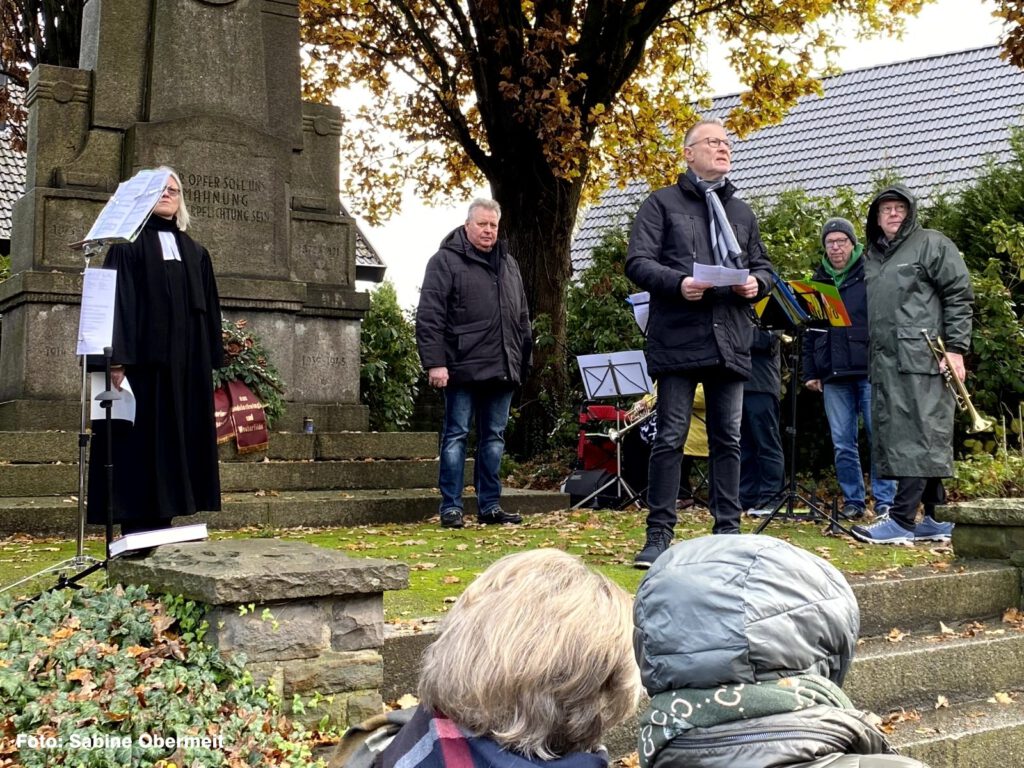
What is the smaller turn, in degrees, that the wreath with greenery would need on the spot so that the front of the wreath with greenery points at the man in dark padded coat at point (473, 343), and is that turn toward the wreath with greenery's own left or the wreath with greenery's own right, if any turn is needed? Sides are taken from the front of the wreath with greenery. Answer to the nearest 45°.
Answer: approximately 45° to the wreath with greenery's own left

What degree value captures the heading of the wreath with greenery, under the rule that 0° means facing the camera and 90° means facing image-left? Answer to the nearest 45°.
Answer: approximately 0°

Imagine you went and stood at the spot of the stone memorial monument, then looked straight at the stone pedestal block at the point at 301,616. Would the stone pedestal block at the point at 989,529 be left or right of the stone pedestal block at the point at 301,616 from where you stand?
left

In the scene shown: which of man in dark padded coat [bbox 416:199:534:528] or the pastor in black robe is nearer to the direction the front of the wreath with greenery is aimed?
the pastor in black robe

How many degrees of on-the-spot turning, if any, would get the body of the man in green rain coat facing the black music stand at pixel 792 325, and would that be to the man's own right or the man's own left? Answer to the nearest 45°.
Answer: approximately 45° to the man's own right

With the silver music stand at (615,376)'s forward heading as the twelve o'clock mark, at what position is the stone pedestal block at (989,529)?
The stone pedestal block is roughly at 5 o'clock from the silver music stand.

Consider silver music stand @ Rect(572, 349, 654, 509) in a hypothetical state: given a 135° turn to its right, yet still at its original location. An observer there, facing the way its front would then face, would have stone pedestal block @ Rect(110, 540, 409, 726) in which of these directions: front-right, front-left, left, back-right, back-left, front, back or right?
front-right

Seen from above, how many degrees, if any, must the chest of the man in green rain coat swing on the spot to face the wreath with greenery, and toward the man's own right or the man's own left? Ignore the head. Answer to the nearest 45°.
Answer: approximately 45° to the man's own right

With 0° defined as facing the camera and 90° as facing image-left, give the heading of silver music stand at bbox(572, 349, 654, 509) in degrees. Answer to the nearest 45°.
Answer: approximately 180°

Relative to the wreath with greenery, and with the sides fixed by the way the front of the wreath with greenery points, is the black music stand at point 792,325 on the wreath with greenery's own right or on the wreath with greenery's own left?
on the wreath with greenery's own left
